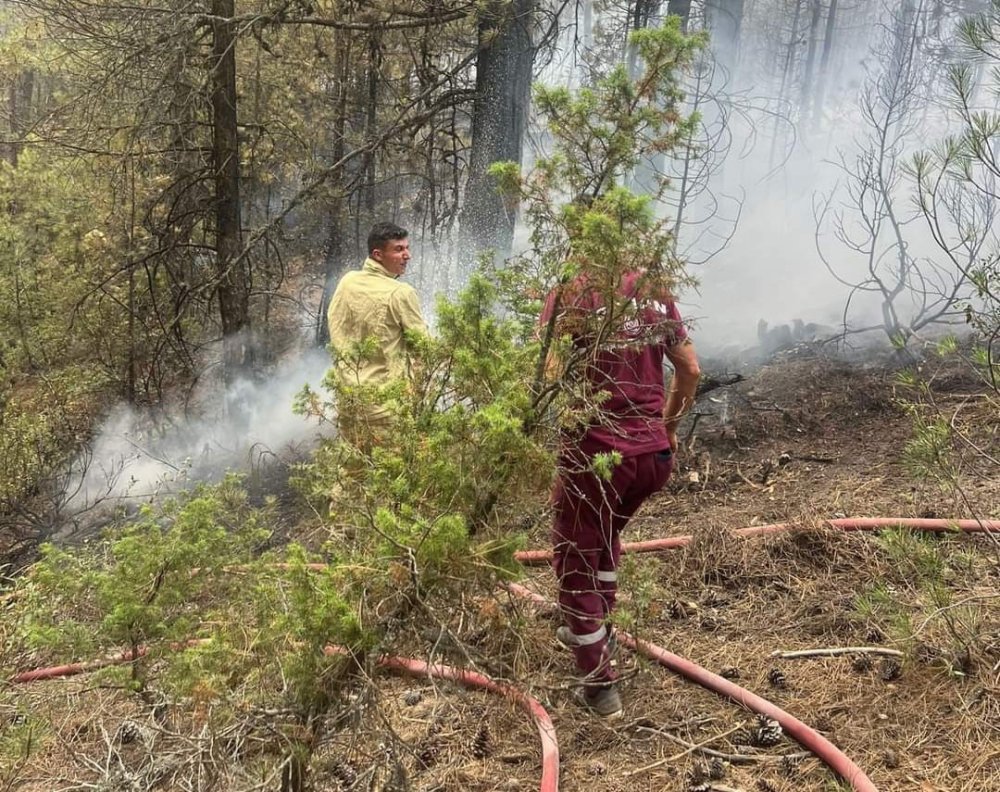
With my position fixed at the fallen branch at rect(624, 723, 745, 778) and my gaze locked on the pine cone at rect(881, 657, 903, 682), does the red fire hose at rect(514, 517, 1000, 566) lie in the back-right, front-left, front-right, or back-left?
front-left

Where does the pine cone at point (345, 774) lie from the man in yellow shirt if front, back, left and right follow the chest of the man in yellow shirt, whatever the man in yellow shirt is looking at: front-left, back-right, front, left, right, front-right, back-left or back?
back-right

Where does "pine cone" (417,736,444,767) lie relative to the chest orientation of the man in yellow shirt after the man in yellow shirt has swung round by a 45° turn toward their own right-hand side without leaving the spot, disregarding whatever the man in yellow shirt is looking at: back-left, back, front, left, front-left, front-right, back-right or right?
right

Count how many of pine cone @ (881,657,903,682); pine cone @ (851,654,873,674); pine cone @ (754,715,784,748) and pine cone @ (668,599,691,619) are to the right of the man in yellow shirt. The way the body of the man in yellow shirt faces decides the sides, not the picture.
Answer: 4

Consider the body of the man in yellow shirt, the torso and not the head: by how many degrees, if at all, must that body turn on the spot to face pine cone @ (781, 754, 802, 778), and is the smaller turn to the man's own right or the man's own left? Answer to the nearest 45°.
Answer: approximately 90° to the man's own right

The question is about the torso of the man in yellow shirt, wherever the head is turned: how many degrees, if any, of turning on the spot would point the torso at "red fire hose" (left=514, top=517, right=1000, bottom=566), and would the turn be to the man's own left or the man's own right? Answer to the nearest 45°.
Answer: approximately 45° to the man's own right

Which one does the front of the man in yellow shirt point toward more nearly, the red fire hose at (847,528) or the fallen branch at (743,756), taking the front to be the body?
the red fire hose

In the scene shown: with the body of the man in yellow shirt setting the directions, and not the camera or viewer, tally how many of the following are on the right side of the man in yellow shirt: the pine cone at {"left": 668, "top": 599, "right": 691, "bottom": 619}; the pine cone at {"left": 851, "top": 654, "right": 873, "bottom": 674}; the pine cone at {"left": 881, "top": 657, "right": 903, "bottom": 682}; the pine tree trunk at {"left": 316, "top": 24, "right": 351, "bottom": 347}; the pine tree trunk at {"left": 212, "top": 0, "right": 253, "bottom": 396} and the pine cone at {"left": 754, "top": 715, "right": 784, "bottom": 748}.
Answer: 4

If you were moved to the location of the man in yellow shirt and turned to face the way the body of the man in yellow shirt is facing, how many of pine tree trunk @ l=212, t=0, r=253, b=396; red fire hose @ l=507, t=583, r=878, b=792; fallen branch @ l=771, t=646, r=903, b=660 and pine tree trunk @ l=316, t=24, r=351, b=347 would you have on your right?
2

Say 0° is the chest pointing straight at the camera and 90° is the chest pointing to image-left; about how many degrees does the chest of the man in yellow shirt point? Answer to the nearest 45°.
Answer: approximately 225°

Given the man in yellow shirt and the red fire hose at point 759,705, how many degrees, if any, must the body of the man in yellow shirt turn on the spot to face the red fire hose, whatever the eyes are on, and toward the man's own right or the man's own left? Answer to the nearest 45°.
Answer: approximately 90° to the man's own right

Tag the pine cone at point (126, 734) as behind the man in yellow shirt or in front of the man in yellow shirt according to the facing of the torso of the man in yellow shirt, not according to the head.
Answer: behind

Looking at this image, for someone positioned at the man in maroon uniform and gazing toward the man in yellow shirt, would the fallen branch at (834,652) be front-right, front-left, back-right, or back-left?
back-right

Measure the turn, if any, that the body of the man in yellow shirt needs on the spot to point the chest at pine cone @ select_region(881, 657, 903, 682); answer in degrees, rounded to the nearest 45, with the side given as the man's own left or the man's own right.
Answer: approximately 90° to the man's own right

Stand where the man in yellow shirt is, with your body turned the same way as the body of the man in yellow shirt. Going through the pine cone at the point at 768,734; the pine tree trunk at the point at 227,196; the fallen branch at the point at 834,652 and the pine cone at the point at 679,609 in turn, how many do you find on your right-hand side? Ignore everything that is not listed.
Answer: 3

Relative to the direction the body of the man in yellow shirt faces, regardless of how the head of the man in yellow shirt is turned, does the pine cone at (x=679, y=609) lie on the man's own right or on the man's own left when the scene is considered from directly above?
on the man's own right

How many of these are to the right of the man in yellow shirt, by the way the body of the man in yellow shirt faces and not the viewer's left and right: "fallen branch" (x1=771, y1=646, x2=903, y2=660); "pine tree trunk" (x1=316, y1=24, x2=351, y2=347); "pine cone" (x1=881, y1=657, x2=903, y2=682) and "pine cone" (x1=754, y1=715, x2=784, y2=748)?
3

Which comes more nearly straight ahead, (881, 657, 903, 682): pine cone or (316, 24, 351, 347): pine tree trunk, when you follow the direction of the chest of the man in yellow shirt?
the pine tree trunk
